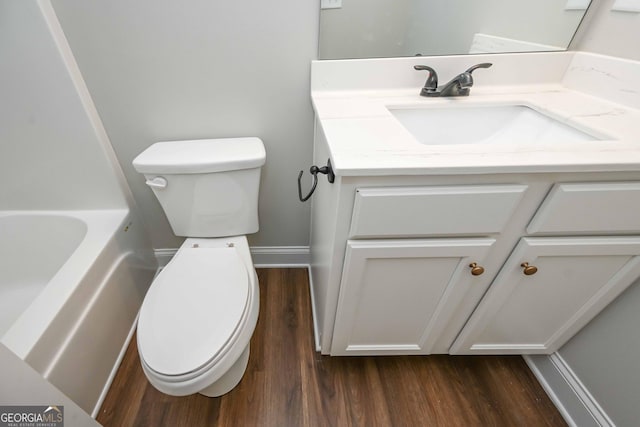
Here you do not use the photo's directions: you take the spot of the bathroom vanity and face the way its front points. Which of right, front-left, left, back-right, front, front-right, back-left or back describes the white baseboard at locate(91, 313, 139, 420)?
front-right

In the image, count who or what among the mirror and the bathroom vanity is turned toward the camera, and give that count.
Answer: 2

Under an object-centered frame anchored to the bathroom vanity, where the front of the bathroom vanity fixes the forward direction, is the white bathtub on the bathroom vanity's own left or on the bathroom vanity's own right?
on the bathroom vanity's own right

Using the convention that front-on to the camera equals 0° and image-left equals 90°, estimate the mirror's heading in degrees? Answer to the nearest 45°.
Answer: approximately 0°

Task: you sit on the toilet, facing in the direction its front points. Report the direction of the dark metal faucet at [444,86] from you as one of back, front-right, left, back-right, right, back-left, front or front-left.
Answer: back-left

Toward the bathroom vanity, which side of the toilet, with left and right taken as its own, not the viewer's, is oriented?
left

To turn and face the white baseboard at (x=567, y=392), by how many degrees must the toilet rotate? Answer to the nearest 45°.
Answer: approximately 90° to its left
